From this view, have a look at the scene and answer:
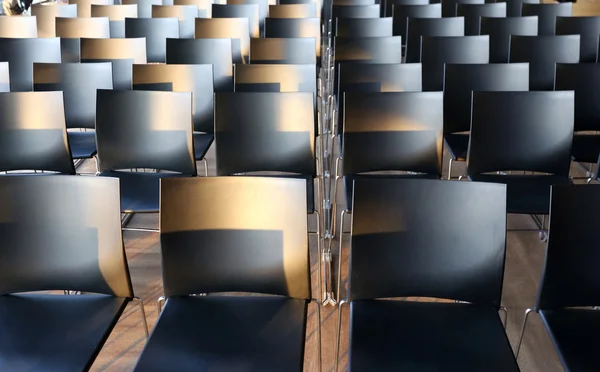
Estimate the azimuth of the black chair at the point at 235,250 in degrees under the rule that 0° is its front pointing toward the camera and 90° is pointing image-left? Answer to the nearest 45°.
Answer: approximately 0°

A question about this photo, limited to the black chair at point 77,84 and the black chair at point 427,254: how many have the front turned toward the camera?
2

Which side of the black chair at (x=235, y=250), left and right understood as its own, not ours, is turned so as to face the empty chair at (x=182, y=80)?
back

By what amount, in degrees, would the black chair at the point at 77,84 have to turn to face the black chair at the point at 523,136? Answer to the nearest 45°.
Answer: approximately 45° to its left

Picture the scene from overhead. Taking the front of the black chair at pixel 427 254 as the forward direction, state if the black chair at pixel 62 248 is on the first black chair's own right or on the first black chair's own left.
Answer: on the first black chair's own right

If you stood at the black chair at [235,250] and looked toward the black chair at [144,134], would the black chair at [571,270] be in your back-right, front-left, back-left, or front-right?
back-right

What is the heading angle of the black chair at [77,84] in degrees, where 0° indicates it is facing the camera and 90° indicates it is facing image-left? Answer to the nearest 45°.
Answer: approximately 0°

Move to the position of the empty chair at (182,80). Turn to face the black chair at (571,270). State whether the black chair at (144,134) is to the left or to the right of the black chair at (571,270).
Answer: right

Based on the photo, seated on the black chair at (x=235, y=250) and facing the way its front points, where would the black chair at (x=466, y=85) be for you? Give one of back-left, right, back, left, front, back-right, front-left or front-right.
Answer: back-left

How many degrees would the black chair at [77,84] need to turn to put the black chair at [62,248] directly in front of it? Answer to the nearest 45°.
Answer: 0° — it already faces it
